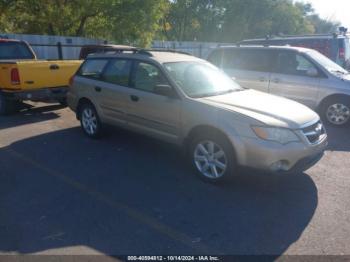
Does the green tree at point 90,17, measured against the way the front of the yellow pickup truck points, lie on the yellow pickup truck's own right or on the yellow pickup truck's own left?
on the yellow pickup truck's own right

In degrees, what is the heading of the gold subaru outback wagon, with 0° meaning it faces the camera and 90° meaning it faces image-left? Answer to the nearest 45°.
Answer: approximately 315°

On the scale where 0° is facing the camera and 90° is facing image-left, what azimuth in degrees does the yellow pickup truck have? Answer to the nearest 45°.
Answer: approximately 135°

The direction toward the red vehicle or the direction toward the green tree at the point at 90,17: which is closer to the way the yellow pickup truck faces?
the green tree

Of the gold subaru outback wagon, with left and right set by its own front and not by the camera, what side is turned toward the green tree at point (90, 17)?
back

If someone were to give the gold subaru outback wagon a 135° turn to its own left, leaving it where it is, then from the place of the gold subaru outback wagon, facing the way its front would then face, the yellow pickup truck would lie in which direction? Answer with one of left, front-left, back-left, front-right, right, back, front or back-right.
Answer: front-left

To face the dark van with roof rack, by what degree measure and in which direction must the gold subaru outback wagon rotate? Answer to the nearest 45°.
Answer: approximately 90° to its left
